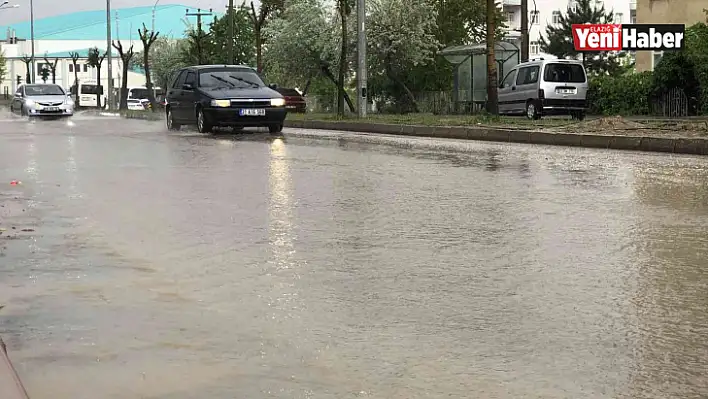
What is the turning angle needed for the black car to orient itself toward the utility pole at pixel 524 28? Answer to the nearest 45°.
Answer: approximately 90° to its left

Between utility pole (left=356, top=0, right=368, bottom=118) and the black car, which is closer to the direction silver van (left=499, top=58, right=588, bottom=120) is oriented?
the utility pole

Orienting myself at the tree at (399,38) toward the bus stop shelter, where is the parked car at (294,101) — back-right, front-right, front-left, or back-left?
back-right

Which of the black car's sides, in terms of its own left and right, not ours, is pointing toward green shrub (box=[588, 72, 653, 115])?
left

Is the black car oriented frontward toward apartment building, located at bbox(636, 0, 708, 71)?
no

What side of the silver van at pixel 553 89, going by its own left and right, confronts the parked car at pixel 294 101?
front

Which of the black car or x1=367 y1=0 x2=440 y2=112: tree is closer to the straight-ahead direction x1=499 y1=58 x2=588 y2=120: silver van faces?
the tree

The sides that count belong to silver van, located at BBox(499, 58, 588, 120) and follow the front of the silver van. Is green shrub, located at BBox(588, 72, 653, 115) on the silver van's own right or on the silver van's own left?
on the silver van's own right

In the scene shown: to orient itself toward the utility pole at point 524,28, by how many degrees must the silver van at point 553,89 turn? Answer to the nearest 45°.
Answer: approximately 45° to its right

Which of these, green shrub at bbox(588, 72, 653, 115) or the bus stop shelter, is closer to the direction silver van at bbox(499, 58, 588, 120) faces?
the bus stop shelter

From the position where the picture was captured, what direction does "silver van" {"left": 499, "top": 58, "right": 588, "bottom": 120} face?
facing away from the viewer and to the left of the viewer

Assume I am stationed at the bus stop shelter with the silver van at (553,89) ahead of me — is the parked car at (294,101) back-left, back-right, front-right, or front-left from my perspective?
back-right

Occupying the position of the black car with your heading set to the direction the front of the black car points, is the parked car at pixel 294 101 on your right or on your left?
on your left

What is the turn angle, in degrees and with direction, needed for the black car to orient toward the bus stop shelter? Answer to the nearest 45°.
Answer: approximately 90° to its left

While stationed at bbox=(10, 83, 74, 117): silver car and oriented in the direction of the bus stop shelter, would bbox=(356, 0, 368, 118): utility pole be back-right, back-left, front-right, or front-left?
front-right

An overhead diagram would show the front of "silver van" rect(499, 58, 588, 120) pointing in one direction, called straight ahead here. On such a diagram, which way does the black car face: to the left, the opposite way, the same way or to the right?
the opposite way

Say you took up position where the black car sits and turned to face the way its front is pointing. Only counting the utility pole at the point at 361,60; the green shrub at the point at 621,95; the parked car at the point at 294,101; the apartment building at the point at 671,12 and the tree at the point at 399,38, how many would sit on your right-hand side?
0

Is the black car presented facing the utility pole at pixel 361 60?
no

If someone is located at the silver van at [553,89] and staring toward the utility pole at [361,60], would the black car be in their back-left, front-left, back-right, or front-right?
front-left

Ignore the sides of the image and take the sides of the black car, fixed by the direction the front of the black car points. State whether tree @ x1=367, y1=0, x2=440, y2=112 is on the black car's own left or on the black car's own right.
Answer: on the black car's own left
